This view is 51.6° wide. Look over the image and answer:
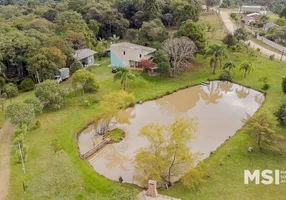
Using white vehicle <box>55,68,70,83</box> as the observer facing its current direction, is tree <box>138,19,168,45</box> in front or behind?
behind

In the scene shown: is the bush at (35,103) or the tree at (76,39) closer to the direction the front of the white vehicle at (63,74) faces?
the bush

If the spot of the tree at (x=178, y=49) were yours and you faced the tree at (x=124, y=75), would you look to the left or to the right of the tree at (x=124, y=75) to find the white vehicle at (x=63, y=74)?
right

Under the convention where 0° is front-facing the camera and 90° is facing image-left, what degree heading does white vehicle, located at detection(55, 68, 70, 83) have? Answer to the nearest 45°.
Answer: approximately 45°

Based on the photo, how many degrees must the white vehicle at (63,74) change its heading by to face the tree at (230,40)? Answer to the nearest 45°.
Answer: approximately 135° to its left

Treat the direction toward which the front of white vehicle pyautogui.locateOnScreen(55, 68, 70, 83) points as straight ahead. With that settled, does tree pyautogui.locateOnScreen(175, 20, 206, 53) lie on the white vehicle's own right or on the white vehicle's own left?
on the white vehicle's own left

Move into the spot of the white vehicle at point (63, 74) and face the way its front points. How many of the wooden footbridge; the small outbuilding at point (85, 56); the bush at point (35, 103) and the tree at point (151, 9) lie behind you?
2

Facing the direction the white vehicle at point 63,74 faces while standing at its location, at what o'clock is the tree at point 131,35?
The tree is roughly at 6 o'clock from the white vehicle.
